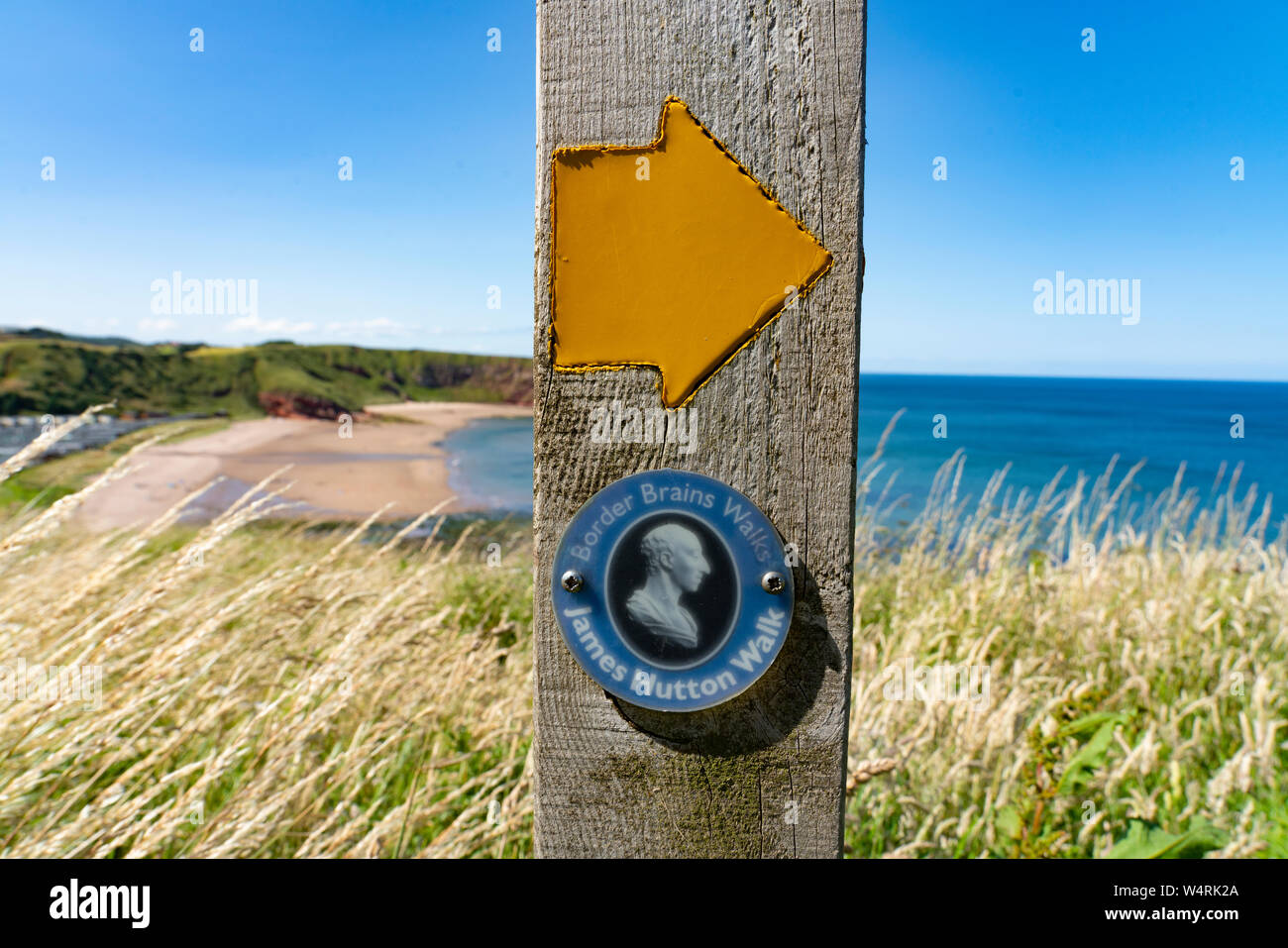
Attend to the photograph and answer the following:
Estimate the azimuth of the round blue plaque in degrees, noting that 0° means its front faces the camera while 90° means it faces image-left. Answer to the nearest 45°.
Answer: approximately 0°
